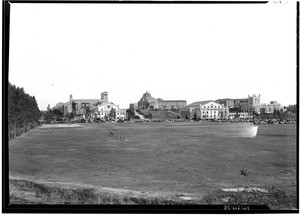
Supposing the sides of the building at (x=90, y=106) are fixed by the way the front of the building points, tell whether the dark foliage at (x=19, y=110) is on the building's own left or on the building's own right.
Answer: on the building's own right

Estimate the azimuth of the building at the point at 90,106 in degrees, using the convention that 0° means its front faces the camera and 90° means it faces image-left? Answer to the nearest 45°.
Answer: approximately 0°

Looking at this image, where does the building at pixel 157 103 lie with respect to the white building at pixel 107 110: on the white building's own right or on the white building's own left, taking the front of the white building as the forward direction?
on the white building's own left

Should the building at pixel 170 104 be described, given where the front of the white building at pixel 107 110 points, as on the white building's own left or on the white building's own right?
on the white building's own left

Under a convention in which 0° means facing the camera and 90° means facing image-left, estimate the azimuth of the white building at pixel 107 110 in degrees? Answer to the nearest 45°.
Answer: approximately 0°

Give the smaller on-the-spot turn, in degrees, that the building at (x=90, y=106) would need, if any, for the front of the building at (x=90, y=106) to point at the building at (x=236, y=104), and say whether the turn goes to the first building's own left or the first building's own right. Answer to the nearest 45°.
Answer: approximately 90° to the first building's own left

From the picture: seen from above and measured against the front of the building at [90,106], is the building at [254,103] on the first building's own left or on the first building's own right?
on the first building's own left

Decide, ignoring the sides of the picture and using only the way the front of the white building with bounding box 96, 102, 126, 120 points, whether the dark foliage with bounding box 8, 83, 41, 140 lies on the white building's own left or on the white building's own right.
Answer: on the white building's own right
